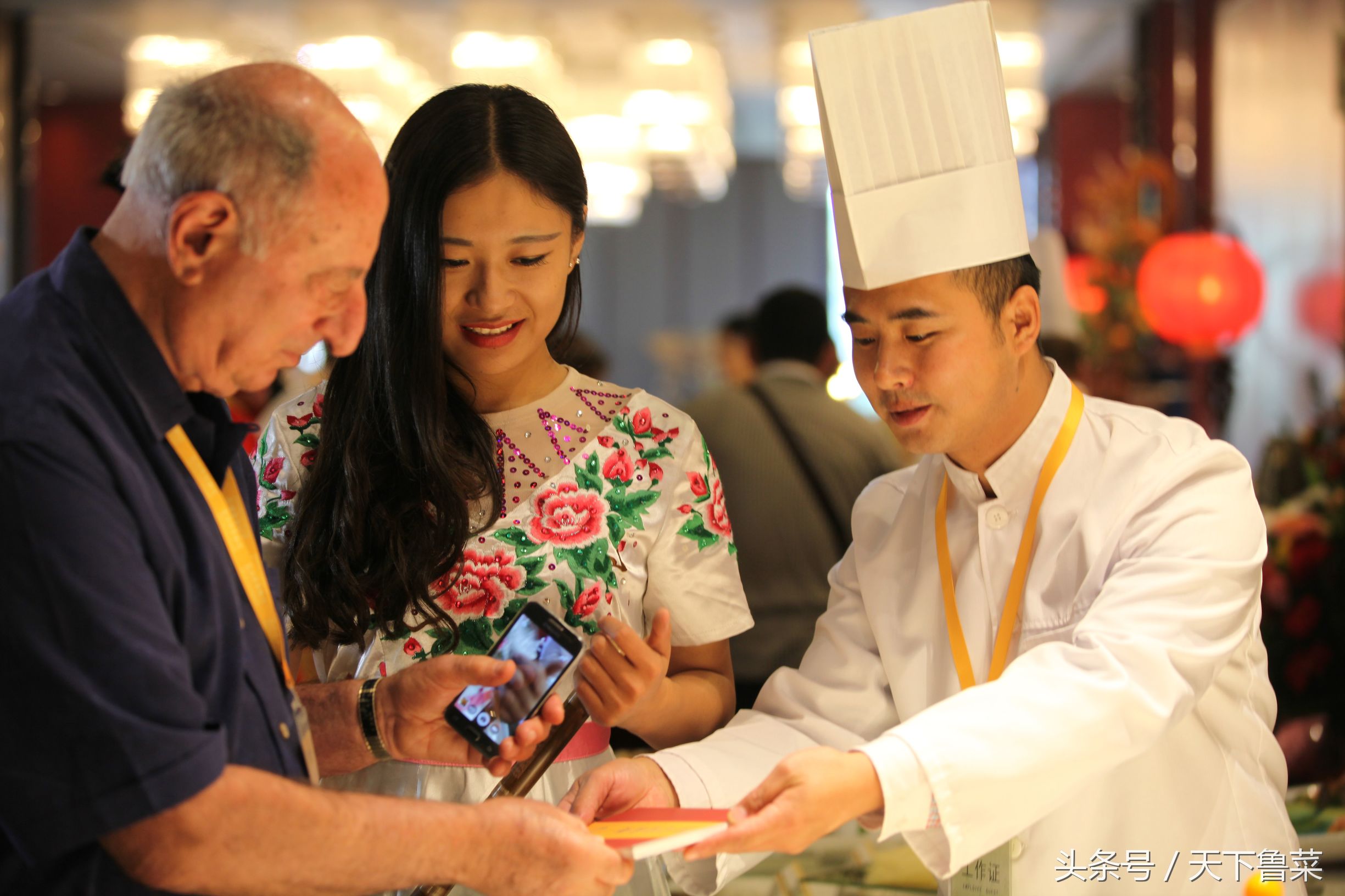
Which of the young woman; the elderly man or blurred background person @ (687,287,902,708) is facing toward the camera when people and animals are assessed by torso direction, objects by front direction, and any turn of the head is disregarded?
the young woman

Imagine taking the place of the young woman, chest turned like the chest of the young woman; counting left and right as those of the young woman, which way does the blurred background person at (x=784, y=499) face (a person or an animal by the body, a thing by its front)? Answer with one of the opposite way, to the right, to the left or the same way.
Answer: the opposite way

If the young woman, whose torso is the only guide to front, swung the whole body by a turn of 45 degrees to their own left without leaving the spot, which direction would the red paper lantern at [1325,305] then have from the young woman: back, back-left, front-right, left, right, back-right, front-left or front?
left

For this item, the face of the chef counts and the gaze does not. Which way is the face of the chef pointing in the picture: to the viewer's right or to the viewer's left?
to the viewer's left

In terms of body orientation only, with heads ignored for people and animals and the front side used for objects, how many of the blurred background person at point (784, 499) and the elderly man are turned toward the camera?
0

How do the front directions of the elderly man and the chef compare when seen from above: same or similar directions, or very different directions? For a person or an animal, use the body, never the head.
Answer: very different directions

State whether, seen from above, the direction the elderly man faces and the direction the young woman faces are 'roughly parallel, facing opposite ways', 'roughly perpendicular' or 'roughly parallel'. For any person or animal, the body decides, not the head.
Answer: roughly perpendicular

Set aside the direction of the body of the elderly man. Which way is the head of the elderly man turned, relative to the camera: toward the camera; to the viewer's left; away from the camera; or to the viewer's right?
to the viewer's right

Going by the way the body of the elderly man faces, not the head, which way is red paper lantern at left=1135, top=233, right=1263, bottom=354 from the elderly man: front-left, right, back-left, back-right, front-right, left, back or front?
front-left

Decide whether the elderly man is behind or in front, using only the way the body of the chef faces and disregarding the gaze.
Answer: in front

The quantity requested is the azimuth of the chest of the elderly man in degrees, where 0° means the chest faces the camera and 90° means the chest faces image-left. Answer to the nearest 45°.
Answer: approximately 270°

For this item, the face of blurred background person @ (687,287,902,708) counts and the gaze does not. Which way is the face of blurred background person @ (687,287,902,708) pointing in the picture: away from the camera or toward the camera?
away from the camera

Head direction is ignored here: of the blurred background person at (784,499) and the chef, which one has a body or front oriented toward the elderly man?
the chef

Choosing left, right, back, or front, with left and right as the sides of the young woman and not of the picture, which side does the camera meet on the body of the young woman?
front

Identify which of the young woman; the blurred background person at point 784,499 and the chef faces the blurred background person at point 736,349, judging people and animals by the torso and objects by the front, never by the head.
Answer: the blurred background person at point 784,499

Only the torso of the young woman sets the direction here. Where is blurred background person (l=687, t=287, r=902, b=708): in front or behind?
behind

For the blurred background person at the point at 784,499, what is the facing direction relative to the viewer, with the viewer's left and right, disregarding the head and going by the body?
facing away from the viewer
